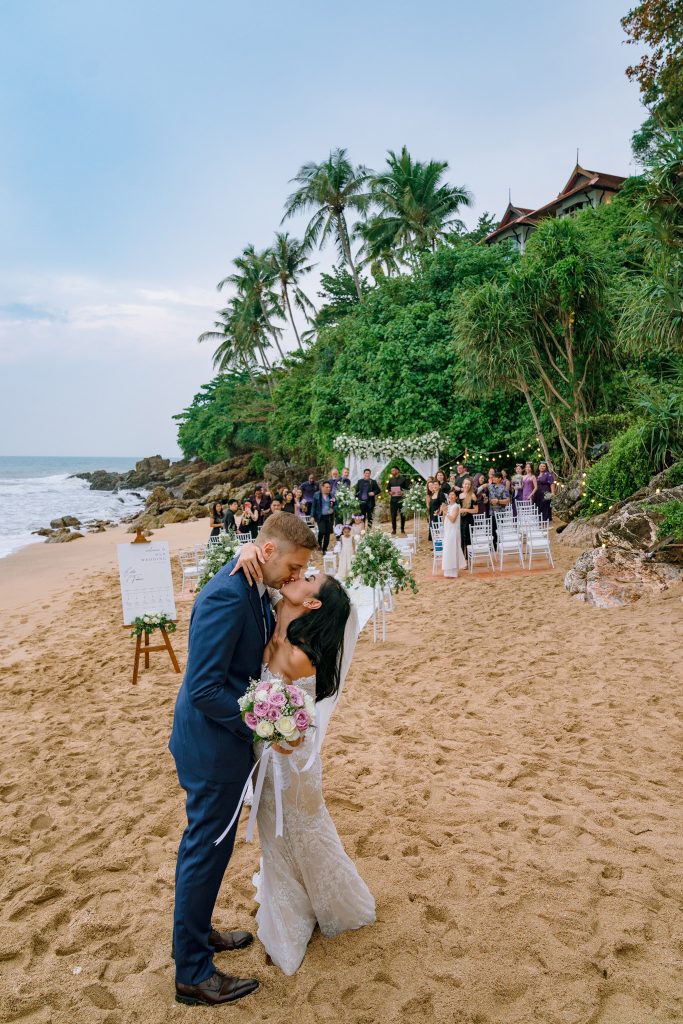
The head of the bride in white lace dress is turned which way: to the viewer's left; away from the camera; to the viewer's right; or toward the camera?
to the viewer's left

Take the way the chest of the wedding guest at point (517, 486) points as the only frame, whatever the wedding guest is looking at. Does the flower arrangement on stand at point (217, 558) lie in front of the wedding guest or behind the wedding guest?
in front

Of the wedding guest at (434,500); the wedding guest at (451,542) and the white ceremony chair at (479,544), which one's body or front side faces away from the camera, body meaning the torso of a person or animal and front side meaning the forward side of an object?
the white ceremony chair

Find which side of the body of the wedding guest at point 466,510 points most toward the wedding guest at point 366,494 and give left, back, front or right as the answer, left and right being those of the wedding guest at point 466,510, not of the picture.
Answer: right

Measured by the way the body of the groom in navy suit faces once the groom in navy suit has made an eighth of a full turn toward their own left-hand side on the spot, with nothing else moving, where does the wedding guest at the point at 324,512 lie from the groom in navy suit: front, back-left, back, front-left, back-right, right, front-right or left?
front-left

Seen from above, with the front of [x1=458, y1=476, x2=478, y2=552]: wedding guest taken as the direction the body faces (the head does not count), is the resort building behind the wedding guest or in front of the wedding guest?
behind

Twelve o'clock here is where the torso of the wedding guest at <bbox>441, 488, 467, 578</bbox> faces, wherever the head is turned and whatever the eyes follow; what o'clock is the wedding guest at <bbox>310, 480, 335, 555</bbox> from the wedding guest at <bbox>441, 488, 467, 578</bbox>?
the wedding guest at <bbox>310, 480, 335, 555</bbox> is roughly at 3 o'clock from the wedding guest at <bbox>441, 488, 467, 578</bbox>.

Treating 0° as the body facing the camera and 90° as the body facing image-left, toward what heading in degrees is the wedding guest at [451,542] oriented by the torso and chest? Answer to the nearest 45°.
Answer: approximately 45°

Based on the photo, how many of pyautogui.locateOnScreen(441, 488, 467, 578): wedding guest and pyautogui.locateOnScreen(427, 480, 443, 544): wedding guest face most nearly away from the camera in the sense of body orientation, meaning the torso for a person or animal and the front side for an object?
0

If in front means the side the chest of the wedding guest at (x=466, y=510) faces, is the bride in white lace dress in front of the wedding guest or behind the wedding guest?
in front

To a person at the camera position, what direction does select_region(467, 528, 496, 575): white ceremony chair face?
facing away from the viewer

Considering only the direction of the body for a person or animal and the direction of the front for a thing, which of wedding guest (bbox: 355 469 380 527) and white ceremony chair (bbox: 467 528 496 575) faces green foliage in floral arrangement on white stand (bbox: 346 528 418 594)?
the wedding guest

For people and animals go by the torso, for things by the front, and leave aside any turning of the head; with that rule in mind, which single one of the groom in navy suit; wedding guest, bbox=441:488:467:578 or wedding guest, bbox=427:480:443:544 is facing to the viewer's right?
the groom in navy suit

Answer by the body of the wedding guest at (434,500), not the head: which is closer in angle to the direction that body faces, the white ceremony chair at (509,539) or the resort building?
the white ceremony chair

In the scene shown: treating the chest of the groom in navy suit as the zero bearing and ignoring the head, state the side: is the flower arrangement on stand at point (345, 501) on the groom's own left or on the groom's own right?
on the groom's own left
